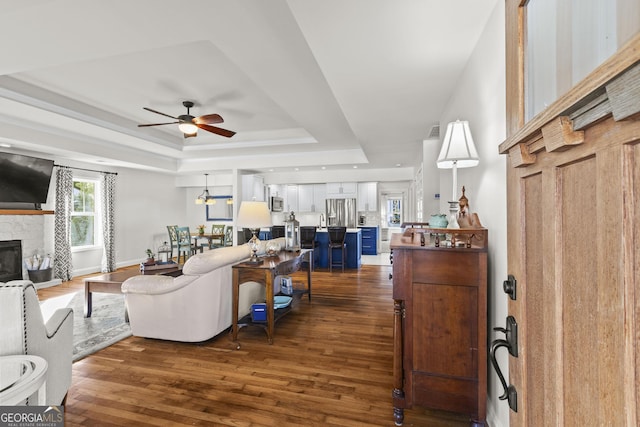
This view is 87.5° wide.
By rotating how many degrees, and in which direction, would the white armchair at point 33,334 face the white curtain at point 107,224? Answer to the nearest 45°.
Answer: approximately 45° to its left

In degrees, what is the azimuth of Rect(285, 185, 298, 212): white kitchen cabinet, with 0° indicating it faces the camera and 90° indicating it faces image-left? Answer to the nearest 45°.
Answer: approximately 0°

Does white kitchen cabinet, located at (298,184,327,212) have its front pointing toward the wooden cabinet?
yes

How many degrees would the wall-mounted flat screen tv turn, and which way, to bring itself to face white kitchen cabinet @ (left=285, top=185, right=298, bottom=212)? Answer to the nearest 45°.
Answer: approximately 45° to its left

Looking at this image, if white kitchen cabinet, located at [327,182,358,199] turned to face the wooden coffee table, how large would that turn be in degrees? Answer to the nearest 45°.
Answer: approximately 45° to its right

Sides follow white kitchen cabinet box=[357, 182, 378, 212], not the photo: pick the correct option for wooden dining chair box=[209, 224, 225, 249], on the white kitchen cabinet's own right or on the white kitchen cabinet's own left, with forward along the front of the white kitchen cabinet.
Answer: on the white kitchen cabinet's own right

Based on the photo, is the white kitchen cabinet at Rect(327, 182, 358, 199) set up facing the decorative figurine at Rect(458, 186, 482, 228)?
yes

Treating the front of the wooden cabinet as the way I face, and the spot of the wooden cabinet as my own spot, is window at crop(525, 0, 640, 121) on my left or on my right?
on my left
